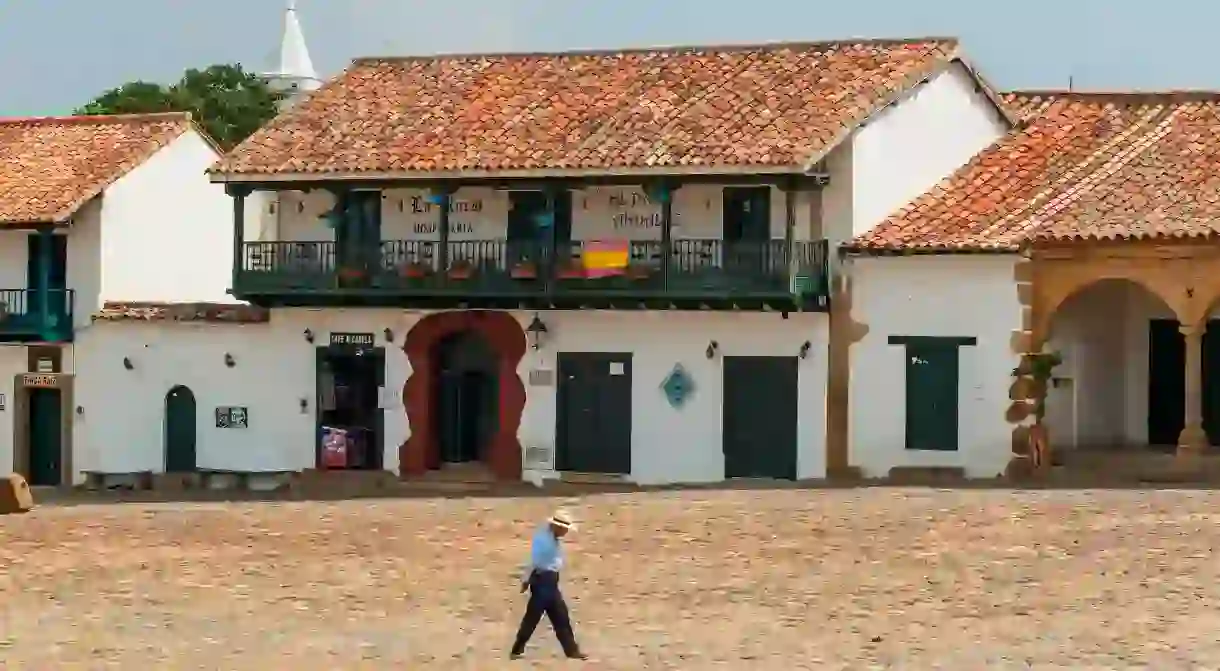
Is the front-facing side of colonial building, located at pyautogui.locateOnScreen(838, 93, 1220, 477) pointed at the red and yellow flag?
no

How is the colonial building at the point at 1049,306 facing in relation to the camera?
toward the camera

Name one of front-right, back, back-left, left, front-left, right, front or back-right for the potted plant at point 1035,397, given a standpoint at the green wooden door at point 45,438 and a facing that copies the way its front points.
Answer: front-left

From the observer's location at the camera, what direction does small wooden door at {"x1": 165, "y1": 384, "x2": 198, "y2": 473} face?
facing the viewer

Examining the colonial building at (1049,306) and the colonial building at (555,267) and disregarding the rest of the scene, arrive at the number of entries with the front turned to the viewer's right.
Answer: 0

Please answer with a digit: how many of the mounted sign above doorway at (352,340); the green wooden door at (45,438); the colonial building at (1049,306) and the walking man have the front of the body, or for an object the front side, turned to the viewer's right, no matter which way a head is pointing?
1

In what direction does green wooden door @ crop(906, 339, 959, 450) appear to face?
toward the camera

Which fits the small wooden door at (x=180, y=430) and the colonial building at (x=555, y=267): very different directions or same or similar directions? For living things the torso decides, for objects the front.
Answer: same or similar directions

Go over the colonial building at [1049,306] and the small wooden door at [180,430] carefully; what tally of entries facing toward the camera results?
2

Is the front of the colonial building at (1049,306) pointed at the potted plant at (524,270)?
no

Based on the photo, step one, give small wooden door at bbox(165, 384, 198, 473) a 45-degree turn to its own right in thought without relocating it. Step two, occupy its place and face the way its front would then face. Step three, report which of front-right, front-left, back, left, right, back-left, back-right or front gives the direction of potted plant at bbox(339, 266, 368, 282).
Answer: left

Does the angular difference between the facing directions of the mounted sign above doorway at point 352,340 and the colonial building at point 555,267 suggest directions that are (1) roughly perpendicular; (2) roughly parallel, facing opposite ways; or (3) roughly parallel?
roughly parallel

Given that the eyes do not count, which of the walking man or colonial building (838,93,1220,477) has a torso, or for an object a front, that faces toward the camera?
the colonial building

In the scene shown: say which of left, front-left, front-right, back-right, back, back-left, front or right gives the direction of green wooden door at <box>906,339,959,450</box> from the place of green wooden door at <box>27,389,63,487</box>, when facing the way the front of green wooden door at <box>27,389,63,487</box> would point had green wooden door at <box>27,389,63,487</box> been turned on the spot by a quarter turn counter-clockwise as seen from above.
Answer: front-right

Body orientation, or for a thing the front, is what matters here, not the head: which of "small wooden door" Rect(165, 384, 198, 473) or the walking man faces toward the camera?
the small wooden door

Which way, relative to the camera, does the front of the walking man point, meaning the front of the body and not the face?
to the viewer's right
